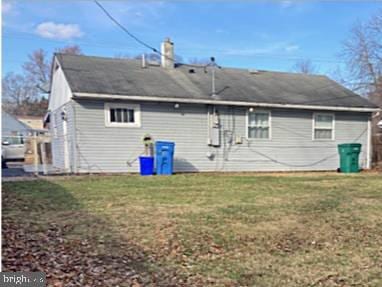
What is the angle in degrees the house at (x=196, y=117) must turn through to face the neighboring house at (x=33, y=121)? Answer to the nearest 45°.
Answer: approximately 45° to its left

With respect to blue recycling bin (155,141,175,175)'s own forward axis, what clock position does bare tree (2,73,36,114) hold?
The bare tree is roughly at 5 o'clock from the blue recycling bin.

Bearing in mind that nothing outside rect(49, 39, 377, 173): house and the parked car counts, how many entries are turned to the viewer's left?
1

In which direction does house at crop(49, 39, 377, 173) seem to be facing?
away from the camera

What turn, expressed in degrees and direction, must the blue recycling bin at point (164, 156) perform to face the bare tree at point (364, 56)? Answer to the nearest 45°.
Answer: approximately 135° to its left

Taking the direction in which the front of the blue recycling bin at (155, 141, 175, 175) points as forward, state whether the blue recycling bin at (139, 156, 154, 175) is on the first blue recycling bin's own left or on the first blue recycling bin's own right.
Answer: on the first blue recycling bin's own right

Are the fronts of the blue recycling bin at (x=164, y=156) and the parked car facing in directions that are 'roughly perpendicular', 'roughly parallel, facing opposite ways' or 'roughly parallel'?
roughly perpendicular

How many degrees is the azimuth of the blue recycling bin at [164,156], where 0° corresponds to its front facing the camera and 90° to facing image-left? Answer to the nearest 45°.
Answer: approximately 0°

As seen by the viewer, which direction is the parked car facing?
to the viewer's left

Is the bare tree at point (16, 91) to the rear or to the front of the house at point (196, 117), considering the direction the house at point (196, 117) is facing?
to the front

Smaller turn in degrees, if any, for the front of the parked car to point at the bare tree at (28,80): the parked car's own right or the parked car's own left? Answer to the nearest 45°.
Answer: approximately 90° to the parked car's own right
